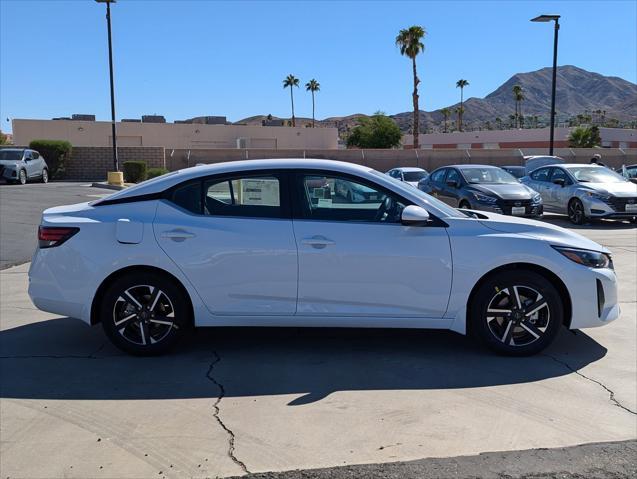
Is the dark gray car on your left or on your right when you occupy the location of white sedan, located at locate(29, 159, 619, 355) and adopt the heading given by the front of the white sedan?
on your left

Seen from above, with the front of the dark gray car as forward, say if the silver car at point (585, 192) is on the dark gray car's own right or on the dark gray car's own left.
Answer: on the dark gray car's own left

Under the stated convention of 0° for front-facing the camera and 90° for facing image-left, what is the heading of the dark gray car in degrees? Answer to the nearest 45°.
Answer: approximately 315°

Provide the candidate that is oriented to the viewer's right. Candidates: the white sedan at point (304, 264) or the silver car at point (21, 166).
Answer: the white sedan

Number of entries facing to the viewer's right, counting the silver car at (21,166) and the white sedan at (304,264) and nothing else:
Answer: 1

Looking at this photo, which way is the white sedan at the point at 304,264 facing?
to the viewer's right

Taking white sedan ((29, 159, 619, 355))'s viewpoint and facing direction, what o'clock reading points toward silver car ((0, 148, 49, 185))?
The silver car is roughly at 8 o'clock from the white sedan.

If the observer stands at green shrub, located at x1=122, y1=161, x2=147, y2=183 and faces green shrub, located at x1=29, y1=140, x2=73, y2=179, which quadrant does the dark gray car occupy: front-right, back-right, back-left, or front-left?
back-left

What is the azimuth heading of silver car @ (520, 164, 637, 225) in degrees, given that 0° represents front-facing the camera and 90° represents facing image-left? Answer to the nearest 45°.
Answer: approximately 315°
